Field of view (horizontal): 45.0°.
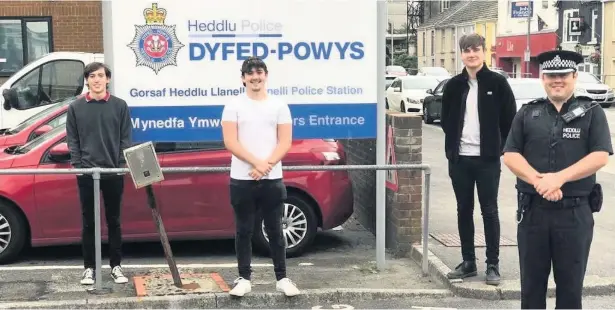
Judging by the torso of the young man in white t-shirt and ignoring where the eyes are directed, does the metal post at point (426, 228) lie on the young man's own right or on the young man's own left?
on the young man's own left

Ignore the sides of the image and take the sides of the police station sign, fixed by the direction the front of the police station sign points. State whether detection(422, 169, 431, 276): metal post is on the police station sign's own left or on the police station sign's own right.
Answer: on the police station sign's own left

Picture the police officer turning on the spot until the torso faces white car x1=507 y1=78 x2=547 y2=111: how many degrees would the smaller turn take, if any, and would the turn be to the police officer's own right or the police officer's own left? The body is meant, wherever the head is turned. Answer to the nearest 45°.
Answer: approximately 180°

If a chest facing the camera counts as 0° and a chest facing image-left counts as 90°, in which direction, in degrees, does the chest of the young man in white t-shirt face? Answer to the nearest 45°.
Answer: approximately 0°

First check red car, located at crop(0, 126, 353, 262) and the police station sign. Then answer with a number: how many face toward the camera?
1

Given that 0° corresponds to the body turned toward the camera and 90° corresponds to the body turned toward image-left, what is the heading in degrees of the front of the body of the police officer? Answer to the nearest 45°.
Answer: approximately 0°

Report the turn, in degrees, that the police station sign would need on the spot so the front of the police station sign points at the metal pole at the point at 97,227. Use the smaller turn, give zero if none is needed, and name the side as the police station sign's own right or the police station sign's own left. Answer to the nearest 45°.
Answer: approximately 45° to the police station sign's own right

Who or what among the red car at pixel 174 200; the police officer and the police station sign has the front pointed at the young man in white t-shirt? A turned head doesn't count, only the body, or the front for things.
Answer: the police station sign

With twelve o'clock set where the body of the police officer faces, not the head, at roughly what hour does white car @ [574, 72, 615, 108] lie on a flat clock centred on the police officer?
The white car is roughly at 6 o'clock from the police officer.

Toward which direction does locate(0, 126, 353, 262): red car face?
to the viewer's left

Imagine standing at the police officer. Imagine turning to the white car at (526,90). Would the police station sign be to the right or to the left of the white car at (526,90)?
left

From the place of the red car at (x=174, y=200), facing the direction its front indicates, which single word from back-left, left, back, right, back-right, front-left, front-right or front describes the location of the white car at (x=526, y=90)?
back-right

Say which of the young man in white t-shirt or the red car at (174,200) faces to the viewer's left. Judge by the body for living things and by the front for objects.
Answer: the red car

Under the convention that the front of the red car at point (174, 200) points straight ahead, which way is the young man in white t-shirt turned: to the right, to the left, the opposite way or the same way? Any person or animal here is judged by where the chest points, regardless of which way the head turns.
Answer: to the left
